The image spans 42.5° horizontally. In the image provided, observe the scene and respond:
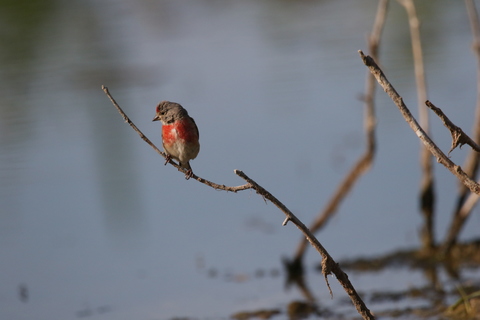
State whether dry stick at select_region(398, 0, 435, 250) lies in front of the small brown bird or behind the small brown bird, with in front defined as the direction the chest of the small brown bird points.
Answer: behind

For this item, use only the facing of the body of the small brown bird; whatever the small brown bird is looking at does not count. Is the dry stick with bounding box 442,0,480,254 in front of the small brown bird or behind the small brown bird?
behind

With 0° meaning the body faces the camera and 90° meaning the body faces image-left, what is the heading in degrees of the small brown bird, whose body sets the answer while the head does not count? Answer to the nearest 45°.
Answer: approximately 45°

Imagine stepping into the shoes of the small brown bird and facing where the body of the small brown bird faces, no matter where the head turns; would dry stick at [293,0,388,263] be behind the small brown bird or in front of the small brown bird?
behind
